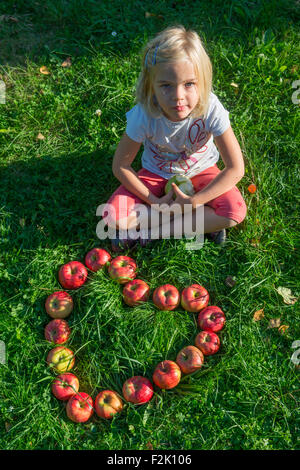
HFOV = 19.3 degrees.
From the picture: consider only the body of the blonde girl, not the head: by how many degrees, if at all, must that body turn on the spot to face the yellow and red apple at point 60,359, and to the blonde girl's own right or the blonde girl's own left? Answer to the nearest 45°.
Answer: approximately 45° to the blonde girl's own right

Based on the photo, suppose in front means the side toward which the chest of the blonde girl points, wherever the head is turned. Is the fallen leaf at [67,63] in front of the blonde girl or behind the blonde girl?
behind

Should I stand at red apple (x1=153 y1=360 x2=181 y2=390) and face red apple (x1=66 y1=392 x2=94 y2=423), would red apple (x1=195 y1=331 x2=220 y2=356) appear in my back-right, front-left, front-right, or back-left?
back-right

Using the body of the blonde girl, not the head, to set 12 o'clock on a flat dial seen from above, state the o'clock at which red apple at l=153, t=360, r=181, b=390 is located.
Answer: The red apple is roughly at 12 o'clock from the blonde girl.

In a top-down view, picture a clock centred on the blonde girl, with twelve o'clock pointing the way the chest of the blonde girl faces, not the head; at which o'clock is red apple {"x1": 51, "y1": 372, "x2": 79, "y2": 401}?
The red apple is roughly at 1 o'clock from the blonde girl.

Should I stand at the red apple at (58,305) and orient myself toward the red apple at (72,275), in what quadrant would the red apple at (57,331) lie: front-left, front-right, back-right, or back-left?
back-right

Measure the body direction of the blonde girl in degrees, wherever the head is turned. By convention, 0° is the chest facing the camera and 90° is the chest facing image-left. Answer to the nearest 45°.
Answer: approximately 0°
